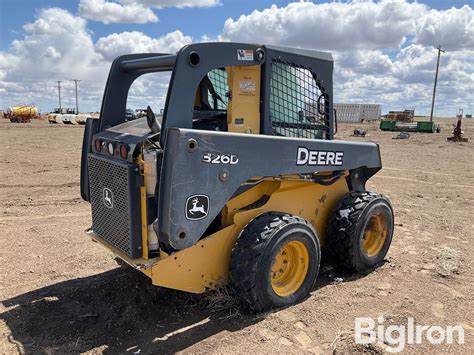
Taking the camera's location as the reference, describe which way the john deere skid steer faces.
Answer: facing away from the viewer and to the right of the viewer

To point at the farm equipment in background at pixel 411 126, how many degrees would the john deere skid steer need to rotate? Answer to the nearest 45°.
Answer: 0° — it already faces it
